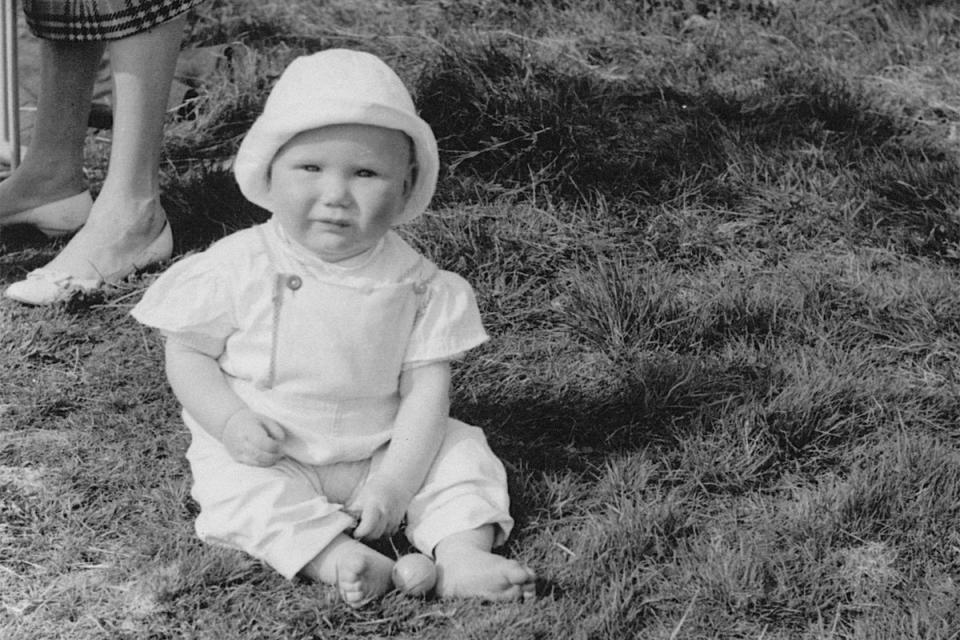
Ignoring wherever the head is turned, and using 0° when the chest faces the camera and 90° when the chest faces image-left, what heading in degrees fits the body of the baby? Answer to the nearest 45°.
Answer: approximately 0°
